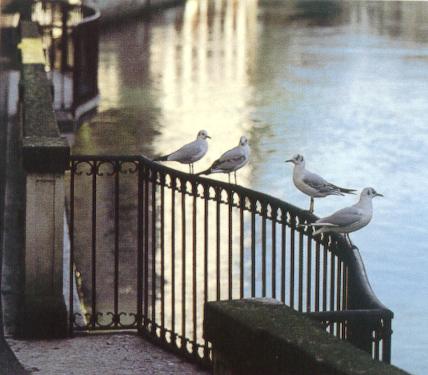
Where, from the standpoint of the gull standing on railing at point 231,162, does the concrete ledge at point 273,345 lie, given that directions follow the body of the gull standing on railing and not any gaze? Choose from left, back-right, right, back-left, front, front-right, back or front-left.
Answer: right

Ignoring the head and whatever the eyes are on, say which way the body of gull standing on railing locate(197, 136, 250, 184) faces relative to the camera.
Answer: to the viewer's right

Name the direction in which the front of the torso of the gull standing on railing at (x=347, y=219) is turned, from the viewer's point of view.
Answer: to the viewer's right

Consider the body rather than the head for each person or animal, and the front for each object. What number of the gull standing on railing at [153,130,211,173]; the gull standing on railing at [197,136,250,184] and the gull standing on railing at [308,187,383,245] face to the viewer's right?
3

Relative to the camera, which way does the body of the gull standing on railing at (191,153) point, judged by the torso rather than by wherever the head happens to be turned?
to the viewer's right

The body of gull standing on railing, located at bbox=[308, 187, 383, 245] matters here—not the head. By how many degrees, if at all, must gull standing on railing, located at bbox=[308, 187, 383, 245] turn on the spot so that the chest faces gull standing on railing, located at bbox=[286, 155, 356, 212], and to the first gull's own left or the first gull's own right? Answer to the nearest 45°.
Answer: approximately 90° to the first gull's own left

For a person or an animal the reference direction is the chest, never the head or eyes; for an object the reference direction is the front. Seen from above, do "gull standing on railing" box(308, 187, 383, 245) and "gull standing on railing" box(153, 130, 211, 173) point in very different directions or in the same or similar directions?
same or similar directions

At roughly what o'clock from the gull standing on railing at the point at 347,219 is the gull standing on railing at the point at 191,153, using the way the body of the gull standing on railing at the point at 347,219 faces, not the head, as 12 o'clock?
the gull standing on railing at the point at 191,153 is roughly at 8 o'clock from the gull standing on railing at the point at 347,219.

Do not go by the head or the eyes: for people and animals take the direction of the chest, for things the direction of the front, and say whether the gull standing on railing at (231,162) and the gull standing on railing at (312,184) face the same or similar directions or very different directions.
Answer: very different directions

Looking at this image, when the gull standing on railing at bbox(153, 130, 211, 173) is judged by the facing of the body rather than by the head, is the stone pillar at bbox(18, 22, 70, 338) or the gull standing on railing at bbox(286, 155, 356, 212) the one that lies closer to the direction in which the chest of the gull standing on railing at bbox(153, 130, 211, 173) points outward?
the gull standing on railing

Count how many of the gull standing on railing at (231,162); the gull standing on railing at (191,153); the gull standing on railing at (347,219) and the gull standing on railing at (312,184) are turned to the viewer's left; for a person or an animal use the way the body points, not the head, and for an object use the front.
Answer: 1

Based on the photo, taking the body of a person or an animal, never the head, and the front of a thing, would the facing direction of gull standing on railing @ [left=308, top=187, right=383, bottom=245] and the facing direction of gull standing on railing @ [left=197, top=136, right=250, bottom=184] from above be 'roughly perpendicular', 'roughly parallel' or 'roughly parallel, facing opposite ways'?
roughly parallel

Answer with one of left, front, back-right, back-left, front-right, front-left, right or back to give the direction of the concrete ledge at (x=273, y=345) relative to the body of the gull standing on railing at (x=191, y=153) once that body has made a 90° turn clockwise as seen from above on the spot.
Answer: front

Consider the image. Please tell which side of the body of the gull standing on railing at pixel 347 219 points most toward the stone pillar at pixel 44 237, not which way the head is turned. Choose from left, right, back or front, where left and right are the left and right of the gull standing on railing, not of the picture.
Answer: back

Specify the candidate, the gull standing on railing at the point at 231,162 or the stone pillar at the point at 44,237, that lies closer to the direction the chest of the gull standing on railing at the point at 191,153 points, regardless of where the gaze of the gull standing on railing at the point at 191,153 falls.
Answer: the gull standing on railing

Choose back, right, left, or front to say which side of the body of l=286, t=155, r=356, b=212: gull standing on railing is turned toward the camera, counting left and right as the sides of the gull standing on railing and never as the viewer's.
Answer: left

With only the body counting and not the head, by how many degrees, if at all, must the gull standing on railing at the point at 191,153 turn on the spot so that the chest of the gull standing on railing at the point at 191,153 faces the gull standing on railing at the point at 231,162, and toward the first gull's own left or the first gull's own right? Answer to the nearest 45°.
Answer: approximately 45° to the first gull's own right

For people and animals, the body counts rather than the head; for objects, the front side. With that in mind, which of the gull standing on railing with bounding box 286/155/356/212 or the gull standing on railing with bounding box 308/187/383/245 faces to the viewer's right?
the gull standing on railing with bounding box 308/187/383/245

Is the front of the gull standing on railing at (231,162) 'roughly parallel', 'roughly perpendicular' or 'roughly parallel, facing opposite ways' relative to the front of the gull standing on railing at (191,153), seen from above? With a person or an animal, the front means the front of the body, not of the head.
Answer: roughly parallel
